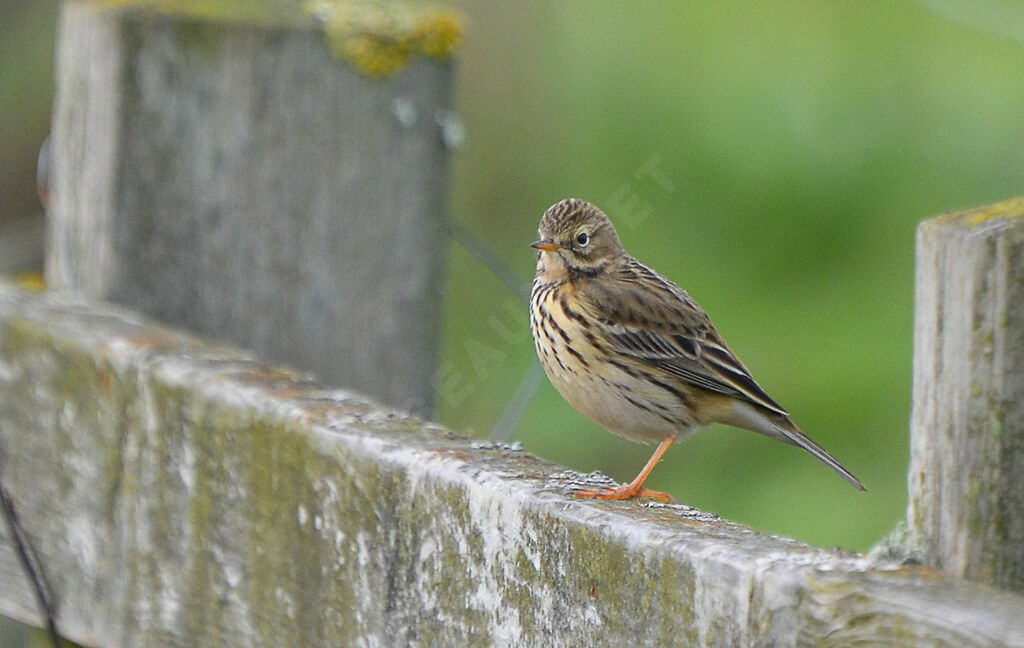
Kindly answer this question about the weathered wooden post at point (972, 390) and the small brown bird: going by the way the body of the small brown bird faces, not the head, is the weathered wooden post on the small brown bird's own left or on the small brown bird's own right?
on the small brown bird's own left

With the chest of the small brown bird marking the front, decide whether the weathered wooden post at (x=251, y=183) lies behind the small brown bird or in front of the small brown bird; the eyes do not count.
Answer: in front

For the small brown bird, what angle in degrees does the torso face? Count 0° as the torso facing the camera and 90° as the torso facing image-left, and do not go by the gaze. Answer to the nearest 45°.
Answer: approximately 90°
